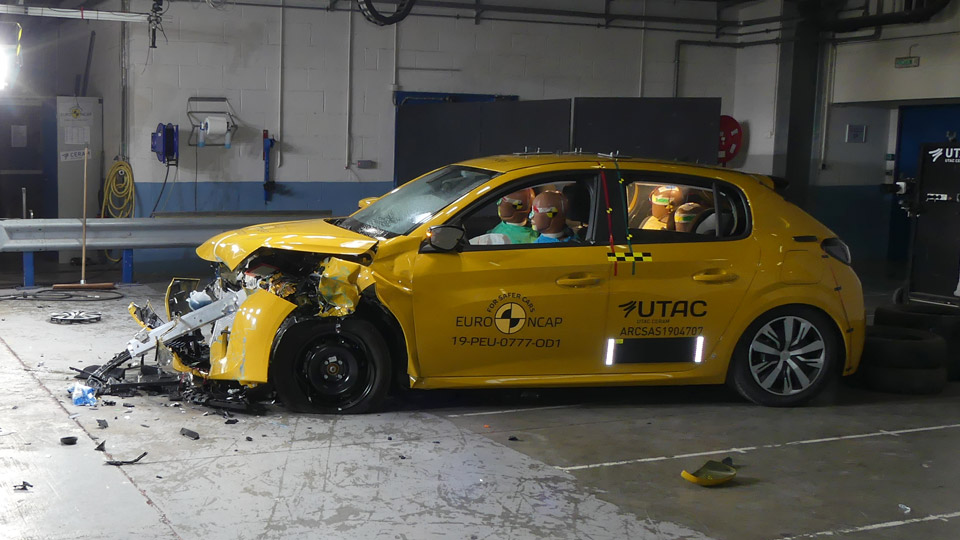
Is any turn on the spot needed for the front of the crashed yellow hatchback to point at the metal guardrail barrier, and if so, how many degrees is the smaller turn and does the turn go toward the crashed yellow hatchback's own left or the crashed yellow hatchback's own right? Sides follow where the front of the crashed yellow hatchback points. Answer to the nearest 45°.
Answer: approximately 45° to the crashed yellow hatchback's own right

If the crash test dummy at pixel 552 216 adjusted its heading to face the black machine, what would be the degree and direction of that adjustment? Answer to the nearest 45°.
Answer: approximately 135° to its right

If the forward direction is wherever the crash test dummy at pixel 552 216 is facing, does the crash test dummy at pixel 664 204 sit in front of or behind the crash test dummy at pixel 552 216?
behind

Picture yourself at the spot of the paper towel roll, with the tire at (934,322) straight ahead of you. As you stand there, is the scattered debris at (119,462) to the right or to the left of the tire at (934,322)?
right

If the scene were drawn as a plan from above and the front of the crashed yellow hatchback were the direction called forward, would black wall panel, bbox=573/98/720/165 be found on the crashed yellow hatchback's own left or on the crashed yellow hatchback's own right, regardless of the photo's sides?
on the crashed yellow hatchback's own right

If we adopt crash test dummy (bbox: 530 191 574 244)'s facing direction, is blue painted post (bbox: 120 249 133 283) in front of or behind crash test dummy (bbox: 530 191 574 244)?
in front

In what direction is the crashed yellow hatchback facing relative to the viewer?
to the viewer's left

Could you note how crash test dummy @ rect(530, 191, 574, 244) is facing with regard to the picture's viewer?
facing to the left of the viewer

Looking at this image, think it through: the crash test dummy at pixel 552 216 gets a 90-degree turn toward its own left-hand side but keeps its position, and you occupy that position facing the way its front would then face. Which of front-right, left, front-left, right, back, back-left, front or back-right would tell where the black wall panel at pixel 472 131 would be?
back

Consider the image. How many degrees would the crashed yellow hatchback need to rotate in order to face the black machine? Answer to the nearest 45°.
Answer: approximately 135° to its right

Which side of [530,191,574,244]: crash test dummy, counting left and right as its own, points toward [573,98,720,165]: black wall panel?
right

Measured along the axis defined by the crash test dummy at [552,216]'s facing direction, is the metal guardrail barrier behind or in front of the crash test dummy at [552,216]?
in front

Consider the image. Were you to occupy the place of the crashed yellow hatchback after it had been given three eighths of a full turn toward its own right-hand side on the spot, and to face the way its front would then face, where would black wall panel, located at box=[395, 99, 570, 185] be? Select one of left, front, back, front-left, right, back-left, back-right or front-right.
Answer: front-left

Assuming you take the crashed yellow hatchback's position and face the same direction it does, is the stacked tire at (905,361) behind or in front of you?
behind
